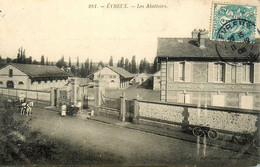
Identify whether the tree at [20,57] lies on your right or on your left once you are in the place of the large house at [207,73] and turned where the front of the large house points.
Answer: on your right

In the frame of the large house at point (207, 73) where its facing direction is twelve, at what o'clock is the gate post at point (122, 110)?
The gate post is roughly at 2 o'clock from the large house.

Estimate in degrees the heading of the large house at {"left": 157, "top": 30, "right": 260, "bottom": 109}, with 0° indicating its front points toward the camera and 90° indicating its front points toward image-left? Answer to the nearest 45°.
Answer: approximately 0°

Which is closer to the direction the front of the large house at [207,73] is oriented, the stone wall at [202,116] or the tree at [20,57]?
the stone wall

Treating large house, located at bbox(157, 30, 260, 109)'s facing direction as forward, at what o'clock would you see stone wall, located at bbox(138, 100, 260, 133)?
The stone wall is roughly at 12 o'clock from the large house.
